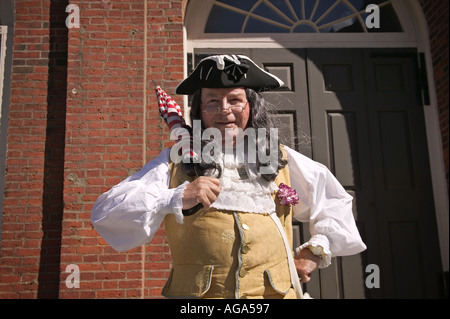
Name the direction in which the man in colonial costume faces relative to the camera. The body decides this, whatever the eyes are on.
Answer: toward the camera
